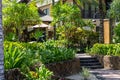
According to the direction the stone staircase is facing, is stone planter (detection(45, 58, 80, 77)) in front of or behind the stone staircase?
in front

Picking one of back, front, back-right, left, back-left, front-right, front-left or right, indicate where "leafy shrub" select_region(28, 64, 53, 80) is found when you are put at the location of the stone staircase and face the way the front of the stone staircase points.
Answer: front

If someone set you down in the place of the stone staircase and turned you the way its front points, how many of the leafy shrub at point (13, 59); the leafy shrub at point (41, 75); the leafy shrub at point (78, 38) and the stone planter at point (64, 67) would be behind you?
1

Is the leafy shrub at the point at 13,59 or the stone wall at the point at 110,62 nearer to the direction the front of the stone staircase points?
the leafy shrub

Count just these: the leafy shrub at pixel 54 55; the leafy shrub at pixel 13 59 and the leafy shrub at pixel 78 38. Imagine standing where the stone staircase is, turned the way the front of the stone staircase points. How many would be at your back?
1

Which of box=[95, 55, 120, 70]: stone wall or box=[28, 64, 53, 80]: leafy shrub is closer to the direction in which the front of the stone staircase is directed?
the leafy shrub

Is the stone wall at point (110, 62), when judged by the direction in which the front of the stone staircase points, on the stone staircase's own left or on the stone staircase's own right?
on the stone staircase's own left

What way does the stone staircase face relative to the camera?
toward the camera

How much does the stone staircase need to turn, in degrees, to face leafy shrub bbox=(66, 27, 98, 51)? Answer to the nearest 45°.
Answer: approximately 180°
